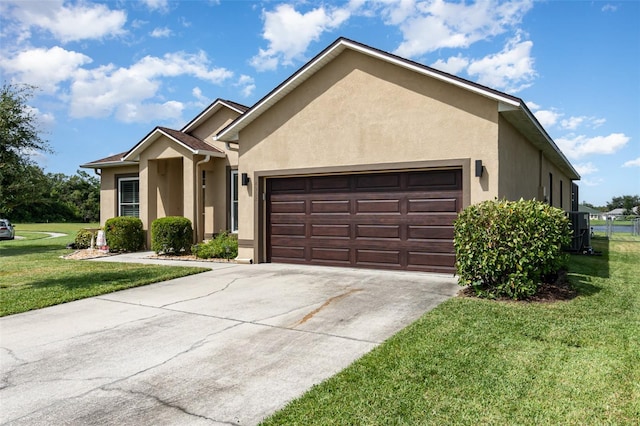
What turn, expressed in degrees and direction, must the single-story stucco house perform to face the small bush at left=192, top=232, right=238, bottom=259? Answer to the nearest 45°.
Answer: approximately 90° to its right

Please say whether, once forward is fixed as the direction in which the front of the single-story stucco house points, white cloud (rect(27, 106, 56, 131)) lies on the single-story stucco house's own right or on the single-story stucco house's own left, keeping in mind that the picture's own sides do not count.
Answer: on the single-story stucco house's own right

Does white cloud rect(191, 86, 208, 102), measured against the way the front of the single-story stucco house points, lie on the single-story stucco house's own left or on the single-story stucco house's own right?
on the single-story stucco house's own right

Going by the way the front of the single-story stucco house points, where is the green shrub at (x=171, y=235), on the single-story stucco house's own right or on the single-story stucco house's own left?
on the single-story stucco house's own right

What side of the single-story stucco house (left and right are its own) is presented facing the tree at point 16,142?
right

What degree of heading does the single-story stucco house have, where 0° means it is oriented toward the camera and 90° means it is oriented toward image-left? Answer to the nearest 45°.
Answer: approximately 45°

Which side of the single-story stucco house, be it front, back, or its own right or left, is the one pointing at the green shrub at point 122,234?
right
